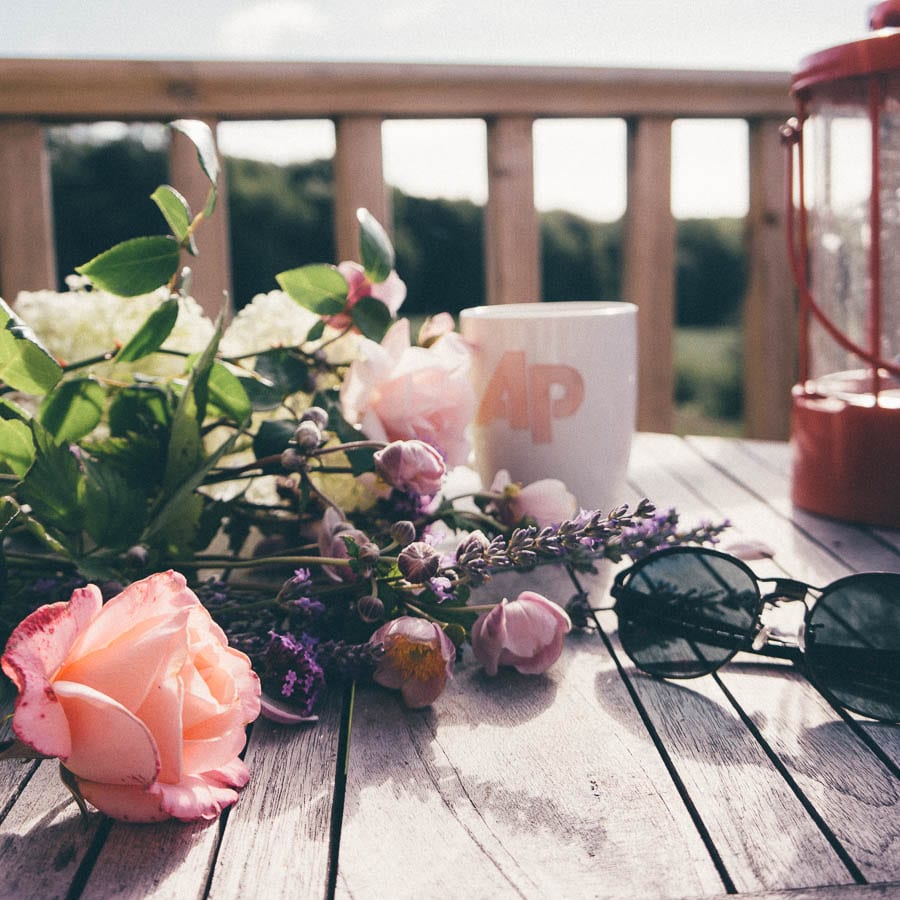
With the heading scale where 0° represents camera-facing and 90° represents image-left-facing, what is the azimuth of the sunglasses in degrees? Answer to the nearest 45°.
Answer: approximately 45°

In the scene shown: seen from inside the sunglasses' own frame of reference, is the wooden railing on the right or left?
on its right
